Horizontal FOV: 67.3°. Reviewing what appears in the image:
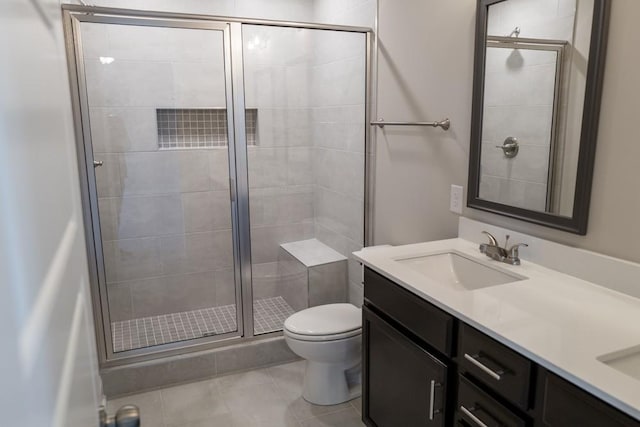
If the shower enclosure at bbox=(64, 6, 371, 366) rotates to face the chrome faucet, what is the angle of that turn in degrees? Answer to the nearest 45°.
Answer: approximately 45° to its left

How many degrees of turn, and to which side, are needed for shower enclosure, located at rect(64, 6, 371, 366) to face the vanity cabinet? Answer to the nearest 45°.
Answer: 0° — it already faces it

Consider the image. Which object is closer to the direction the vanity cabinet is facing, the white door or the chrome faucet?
the white door

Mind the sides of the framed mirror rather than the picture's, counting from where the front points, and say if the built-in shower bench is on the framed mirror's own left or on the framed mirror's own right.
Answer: on the framed mirror's own right

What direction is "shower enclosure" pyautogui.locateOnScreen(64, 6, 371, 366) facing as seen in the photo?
toward the camera

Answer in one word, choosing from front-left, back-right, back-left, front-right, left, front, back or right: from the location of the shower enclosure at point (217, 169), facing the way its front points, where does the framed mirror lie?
front-left

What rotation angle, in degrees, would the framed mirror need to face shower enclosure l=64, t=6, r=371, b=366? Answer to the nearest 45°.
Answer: approximately 45° to its right

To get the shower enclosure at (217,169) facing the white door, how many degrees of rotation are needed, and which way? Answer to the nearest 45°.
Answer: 0° — it already faces it

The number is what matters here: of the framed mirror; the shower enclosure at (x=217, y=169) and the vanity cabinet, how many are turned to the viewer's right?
0

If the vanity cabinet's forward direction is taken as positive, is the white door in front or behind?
in front

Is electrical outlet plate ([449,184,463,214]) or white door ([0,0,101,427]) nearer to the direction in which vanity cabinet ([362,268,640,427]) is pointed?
the white door

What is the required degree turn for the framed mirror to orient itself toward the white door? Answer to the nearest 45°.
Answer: approximately 45° to its left

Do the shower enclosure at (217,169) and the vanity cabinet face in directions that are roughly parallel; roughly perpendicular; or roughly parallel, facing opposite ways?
roughly perpendicular

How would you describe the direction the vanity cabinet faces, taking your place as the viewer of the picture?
facing the viewer and to the left of the viewer

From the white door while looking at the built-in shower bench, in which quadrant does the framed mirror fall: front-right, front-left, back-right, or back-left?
front-right

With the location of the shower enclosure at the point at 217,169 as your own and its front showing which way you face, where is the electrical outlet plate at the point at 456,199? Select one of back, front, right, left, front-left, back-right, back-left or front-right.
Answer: front-left
